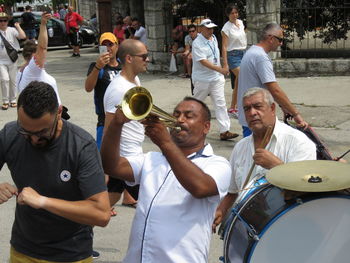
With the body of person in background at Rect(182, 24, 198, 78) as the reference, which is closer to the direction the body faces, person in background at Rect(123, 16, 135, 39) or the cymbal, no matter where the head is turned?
the cymbal

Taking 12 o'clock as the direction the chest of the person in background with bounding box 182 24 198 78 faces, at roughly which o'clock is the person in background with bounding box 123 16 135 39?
the person in background with bounding box 123 16 135 39 is roughly at 5 o'clock from the person in background with bounding box 182 24 198 78.

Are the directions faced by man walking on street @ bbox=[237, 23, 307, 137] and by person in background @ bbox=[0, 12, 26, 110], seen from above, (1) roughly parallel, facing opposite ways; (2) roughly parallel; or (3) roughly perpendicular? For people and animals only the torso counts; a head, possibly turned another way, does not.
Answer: roughly perpendicular

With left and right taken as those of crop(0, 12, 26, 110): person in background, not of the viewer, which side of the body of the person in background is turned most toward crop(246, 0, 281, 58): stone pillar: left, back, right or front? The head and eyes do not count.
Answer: left
